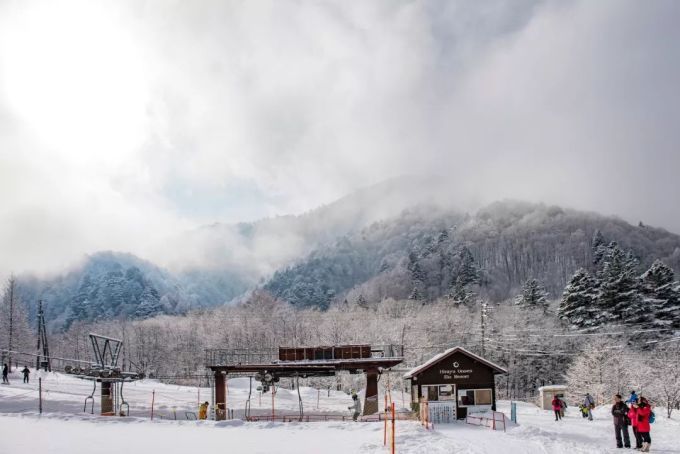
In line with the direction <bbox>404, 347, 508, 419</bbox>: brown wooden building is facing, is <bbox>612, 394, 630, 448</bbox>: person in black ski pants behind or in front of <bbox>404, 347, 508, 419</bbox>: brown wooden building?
in front

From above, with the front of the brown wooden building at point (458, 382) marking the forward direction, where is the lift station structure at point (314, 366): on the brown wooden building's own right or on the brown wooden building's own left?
on the brown wooden building's own right

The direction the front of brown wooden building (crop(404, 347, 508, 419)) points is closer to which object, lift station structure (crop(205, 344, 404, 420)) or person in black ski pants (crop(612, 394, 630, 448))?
the person in black ski pants

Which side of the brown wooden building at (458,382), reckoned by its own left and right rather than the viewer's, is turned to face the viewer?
front

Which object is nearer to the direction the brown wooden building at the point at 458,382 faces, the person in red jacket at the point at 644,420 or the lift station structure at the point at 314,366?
the person in red jacket

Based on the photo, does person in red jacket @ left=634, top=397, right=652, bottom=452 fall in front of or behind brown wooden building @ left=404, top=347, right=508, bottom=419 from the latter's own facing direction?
in front
